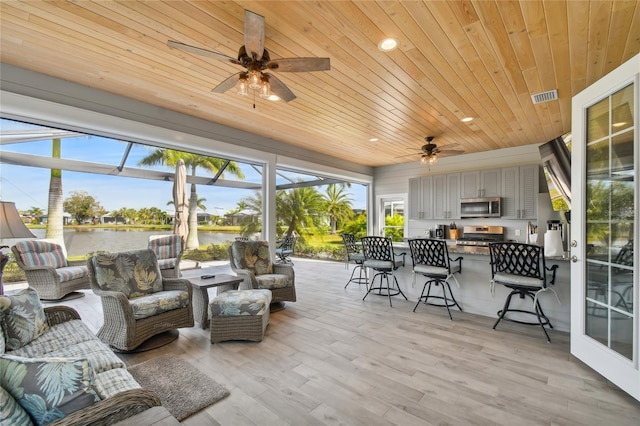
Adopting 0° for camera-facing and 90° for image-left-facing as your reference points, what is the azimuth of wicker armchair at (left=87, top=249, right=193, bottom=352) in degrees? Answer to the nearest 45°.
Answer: approximately 315°

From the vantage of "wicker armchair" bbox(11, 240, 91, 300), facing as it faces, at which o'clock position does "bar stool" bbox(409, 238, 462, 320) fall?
The bar stool is roughly at 12 o'clock from the wicker armchair.

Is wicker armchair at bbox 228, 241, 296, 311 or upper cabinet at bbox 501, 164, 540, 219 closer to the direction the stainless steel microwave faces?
the wicker armchair

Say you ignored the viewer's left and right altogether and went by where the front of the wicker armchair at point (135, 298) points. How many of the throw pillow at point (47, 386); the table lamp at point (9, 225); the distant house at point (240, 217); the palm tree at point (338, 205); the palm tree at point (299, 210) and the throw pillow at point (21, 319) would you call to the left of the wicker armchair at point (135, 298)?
3

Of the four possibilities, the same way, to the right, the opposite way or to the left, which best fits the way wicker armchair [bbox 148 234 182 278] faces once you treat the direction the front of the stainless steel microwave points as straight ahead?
the same way

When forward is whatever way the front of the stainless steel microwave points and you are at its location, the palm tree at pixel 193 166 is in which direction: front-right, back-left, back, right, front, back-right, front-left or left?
front-right

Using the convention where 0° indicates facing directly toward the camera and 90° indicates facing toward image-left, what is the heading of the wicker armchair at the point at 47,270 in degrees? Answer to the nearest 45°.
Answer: approximately 315°
